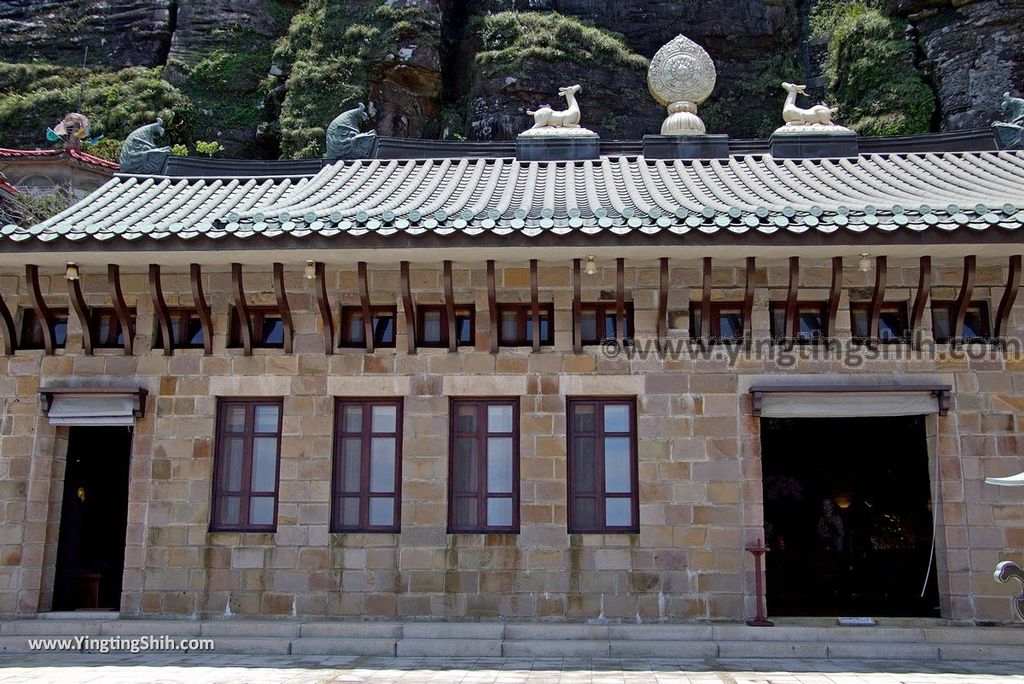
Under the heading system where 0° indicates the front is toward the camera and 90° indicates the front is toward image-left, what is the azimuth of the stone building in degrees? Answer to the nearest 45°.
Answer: approximately 0°

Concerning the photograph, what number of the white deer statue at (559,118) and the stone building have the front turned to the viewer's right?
1

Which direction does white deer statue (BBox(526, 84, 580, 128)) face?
to the viewer's right

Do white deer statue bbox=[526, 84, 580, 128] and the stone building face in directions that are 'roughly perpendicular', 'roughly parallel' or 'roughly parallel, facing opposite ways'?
roughly perpendicular
